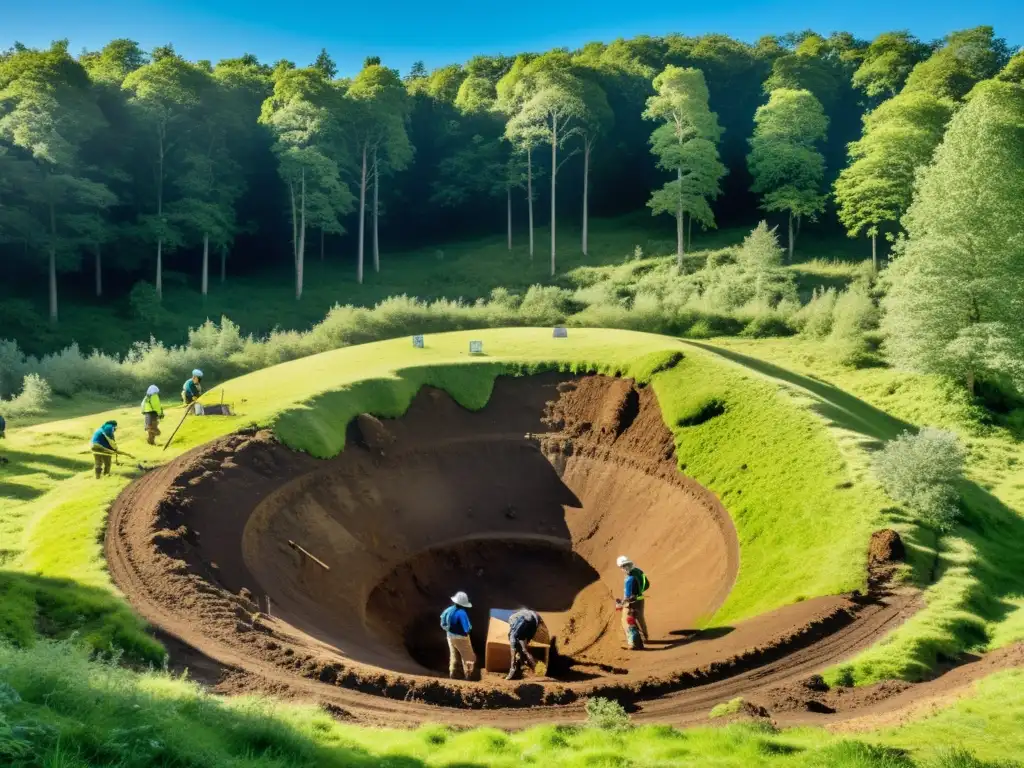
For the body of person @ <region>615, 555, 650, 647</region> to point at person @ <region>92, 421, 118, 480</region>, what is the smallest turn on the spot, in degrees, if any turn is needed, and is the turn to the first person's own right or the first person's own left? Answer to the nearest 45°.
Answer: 0° — they already face them

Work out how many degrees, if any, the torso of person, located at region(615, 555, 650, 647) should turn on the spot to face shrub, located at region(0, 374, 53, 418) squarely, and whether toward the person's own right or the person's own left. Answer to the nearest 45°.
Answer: approximately 45° to the person's own right

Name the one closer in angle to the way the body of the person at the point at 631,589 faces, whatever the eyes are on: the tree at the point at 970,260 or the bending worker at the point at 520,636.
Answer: the bending worker

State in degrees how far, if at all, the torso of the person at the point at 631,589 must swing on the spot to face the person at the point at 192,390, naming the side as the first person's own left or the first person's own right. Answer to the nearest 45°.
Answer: approximately 45° to the first person's own right

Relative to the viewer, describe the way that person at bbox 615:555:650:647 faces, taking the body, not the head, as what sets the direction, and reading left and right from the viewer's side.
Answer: facing to the left of the viewer

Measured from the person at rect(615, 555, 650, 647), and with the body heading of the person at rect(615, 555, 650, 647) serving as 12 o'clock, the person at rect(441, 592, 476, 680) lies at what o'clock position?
the person at rect(441, 592, 476, 680) is roughly at 11 o'clock from the person at rect(615, 555, 650, 647).
